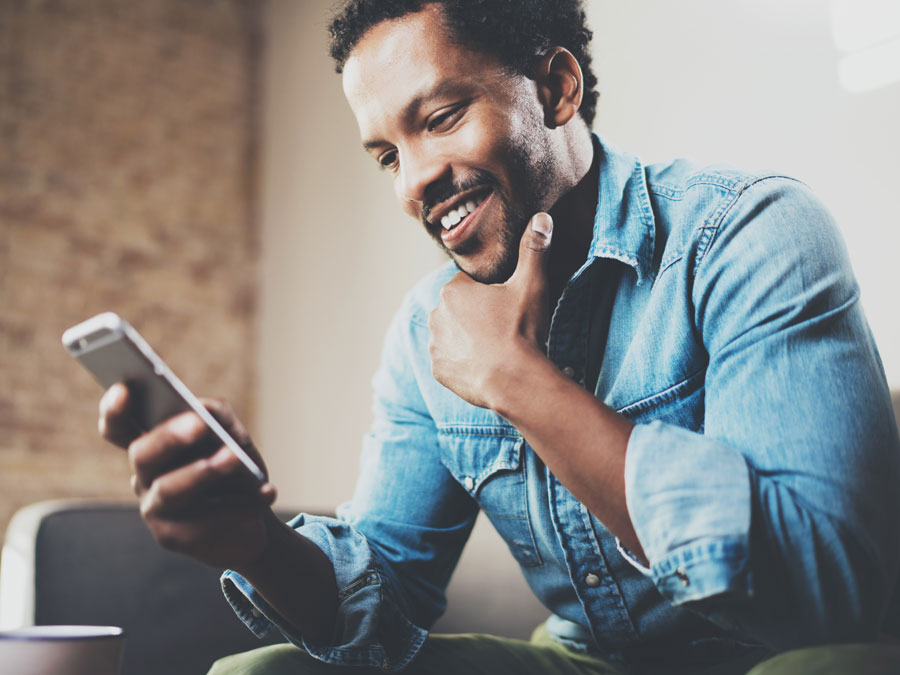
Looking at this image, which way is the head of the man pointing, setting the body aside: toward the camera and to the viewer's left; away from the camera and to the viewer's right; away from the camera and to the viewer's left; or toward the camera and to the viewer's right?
toward the camera and to the viewer's left

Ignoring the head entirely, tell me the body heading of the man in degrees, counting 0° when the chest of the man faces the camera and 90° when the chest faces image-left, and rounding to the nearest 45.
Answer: approximately 45°
